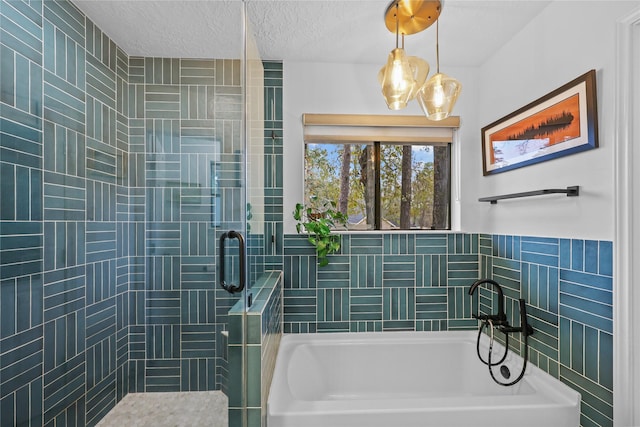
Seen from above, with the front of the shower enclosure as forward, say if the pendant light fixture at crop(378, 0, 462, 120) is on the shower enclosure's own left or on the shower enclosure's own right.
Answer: on the shower enclosure's own left

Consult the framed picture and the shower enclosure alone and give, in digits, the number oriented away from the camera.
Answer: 0

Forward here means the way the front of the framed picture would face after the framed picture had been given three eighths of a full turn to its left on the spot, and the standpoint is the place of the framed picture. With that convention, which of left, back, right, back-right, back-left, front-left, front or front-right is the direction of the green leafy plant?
back

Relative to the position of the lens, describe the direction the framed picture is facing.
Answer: facing the viewer and to the left of the viewer

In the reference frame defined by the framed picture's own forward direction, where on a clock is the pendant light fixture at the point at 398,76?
The pendant light fixture is roughly at 12 o'clock from the framed picture.

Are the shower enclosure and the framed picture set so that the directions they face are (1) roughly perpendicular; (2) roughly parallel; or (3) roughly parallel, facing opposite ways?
roughly perpendicular

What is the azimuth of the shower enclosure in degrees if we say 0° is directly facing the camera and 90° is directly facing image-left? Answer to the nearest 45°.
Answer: approximately 0°

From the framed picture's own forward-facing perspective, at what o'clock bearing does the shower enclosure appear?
The shower enclosure is roughly at 12 o'clock from the framed picture.

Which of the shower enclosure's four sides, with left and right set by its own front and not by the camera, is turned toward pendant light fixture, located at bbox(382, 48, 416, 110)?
left

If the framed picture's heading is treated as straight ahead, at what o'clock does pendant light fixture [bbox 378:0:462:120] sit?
The pendant light fixture is roughly at 12 o'clock from the framed picture.

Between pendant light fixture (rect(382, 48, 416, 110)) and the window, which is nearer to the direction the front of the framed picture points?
the pendant light fixture
